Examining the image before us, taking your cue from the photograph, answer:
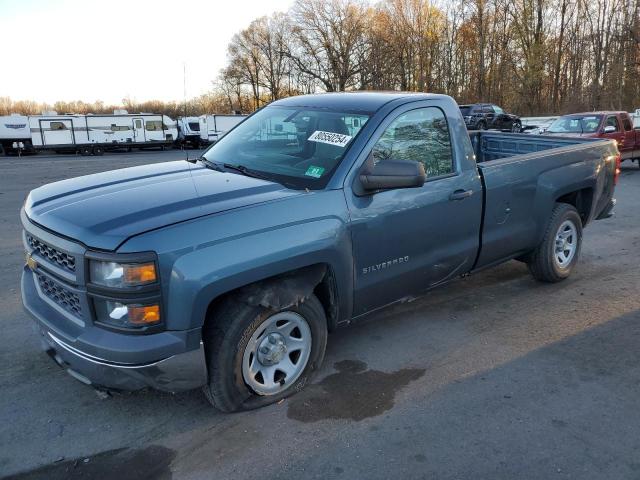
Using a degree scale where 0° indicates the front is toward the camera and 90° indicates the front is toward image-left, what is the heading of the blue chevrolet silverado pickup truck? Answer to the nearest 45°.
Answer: approximately 45°

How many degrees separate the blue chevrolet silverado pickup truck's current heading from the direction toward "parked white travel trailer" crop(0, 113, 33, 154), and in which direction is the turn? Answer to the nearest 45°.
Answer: approximately 90° to its right

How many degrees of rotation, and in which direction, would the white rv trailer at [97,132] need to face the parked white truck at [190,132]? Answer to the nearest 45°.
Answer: approximately 45° to its left

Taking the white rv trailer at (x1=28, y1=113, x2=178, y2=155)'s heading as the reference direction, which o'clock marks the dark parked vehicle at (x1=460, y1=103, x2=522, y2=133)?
The dark parked vehicle is roughly at 1 o'clock from the white rv trailer.

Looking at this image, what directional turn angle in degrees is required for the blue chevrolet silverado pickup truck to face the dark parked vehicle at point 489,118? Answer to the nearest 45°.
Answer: approximately 135° to its right

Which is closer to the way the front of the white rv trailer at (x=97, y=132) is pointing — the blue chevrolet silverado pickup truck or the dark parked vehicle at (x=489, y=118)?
the dark parked vehicle

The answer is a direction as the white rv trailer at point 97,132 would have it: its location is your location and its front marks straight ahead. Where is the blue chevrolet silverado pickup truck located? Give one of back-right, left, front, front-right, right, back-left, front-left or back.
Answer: right

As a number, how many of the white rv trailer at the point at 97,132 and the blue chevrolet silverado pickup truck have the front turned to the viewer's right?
1

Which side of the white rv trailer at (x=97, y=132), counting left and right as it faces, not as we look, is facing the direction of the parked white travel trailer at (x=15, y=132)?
back

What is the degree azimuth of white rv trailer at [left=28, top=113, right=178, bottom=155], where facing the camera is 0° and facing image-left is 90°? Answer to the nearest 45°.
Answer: approximately 270°

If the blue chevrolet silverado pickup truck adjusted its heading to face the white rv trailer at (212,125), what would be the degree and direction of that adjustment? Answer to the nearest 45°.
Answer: approximately 135° to its right

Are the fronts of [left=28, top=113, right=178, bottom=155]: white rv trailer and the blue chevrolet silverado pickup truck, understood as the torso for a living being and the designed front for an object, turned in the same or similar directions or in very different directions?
very different directions
